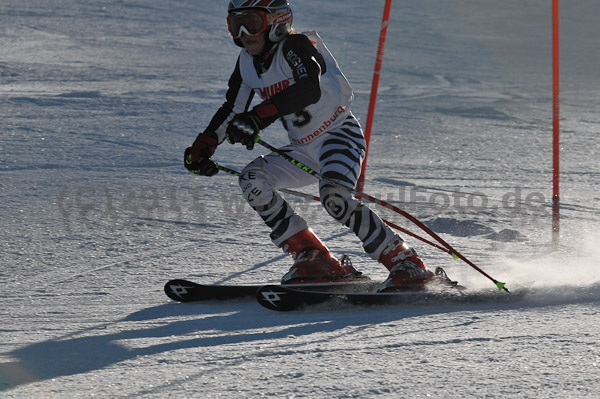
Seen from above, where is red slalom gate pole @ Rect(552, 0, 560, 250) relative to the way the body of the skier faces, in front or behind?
behind

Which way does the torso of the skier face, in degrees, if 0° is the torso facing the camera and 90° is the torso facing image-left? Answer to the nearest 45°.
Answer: approximately 45°
